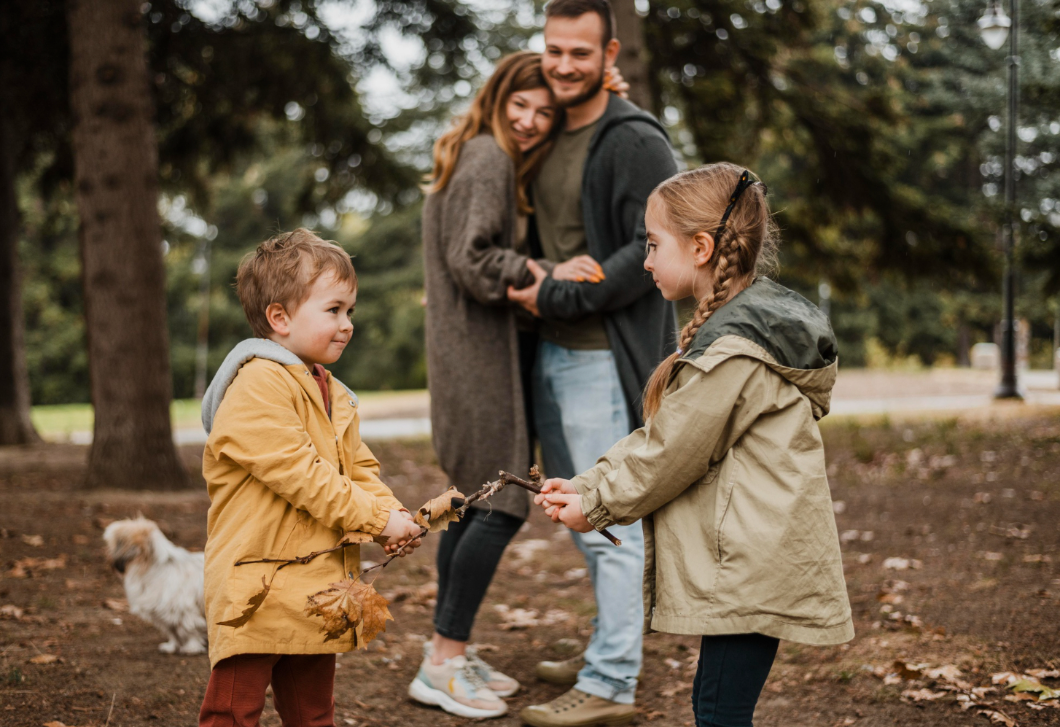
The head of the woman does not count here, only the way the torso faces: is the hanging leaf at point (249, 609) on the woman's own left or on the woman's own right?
on the woman's own right

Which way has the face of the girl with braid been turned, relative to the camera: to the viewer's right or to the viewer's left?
to the viewer's left

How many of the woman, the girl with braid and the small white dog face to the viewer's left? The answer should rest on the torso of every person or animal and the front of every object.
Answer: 2

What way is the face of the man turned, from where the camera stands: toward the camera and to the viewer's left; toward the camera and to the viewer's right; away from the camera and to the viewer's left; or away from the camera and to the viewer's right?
toward the camera and to the viewer's left

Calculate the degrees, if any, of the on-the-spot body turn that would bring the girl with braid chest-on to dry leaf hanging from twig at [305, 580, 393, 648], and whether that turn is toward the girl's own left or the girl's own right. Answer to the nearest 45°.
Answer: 0° — they already face it

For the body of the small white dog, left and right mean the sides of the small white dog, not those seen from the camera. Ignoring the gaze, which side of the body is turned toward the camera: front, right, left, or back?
left

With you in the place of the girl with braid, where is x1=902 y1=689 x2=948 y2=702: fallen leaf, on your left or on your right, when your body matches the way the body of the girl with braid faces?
on your right

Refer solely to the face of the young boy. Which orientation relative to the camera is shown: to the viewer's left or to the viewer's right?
to the viewer's right

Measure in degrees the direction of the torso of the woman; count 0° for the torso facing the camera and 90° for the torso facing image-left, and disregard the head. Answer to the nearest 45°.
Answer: approximately 270°

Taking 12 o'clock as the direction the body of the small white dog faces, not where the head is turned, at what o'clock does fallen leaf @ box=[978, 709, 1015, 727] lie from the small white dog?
The fallen leaf is roughly at 7 o'clock from the small white dog.

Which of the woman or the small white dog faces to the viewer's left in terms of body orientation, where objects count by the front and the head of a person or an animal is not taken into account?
the small white dog

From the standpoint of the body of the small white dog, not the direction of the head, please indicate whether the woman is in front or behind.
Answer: behind

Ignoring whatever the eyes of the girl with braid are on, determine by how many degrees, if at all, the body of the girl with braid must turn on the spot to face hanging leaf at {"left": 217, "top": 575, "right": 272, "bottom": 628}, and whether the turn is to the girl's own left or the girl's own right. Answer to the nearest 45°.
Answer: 0° — they already face it

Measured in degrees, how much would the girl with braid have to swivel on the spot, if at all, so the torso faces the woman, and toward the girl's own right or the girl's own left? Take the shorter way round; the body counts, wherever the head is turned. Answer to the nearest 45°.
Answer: approximately 45° to the girl's own right

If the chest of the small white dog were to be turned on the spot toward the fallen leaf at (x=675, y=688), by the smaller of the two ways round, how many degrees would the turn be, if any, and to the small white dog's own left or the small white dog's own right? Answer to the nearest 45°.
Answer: approximately 135° to the small white dog's own left

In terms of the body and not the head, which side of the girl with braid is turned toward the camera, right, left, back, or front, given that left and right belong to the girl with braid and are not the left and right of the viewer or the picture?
left
